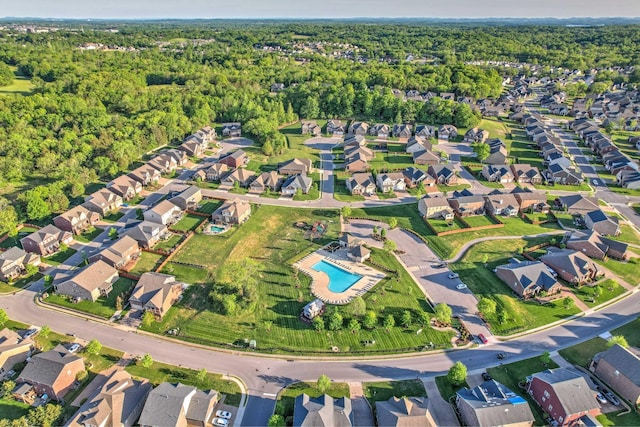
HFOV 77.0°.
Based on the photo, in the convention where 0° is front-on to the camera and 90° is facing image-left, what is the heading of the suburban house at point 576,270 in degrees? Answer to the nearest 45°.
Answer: approximately 315°

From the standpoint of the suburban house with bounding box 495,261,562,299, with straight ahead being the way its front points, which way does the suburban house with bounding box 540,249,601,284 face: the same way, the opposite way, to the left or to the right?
the same way

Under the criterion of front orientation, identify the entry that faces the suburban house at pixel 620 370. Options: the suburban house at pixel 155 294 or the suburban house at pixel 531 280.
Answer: the suburban house at pixel 531 280

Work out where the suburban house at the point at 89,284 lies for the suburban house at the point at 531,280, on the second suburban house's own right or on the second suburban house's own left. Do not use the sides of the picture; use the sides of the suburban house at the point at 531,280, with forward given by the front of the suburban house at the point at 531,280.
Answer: on the second suburban house's own right

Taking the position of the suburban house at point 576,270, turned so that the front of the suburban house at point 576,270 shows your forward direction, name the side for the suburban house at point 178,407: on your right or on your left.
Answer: on your right

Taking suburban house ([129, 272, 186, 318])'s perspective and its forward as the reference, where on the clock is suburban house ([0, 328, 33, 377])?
suburban house ([0, 328, 33, 377]) is roughly at 1 o'clock from suburban house ([129, 272, 186, 318]).

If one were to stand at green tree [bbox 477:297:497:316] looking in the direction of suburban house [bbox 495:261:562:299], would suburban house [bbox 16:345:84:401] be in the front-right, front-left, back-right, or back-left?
back-left

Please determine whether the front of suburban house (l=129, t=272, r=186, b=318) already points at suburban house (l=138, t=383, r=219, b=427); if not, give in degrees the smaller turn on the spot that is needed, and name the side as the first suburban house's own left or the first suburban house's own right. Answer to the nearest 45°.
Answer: approximately 45° to the first suburban house's own left

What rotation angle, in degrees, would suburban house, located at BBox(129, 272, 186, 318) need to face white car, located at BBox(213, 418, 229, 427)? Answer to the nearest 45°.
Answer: approximately 45° to its left
